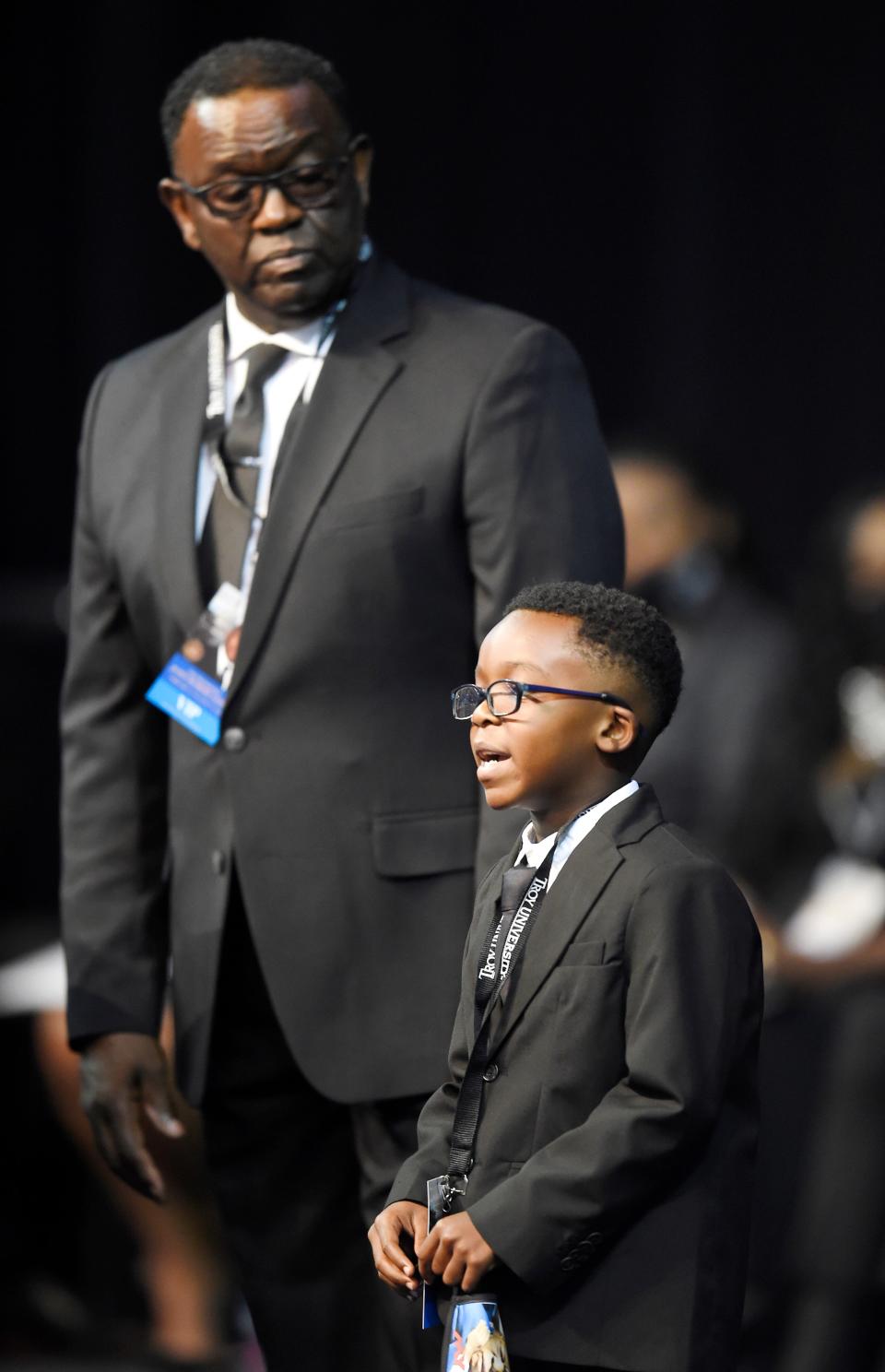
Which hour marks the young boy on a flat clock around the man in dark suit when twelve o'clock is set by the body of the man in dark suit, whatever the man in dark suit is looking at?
The young boy is roughly at 10 o'clock from the man in dark suit.

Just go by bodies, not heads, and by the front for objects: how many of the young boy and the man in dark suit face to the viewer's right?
0

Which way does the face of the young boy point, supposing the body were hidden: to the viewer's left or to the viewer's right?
to the viewer's left

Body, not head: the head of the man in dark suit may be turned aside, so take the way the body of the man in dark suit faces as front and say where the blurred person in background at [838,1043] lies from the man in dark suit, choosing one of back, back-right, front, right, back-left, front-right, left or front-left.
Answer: back

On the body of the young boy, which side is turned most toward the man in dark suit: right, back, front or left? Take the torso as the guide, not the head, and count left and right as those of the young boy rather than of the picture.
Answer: right

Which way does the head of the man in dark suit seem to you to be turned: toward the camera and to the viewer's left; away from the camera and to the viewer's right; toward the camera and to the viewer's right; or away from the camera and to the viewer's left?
toward the camera and to the viewer's right

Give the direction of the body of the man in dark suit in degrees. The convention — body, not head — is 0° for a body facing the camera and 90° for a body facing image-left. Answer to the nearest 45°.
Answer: approximately 45°
